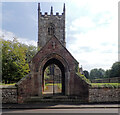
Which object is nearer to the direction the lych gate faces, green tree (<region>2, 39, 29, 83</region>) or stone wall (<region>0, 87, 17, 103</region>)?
the stone wall

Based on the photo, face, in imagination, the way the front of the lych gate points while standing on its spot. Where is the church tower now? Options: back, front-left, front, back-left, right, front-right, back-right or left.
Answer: back

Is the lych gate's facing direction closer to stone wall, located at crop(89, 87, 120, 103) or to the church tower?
the stone wall

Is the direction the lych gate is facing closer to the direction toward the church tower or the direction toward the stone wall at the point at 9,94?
the stone wall

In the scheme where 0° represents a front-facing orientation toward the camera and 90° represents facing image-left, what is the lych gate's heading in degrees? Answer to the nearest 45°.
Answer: approximately 0°

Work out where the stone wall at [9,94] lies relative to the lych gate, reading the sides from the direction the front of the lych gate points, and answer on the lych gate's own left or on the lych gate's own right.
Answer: on the lych gate's own right

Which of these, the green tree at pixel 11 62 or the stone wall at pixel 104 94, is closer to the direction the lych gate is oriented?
the stone wall

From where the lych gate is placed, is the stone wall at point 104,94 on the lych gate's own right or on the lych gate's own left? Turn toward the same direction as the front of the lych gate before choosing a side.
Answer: on the lych gate's own left
